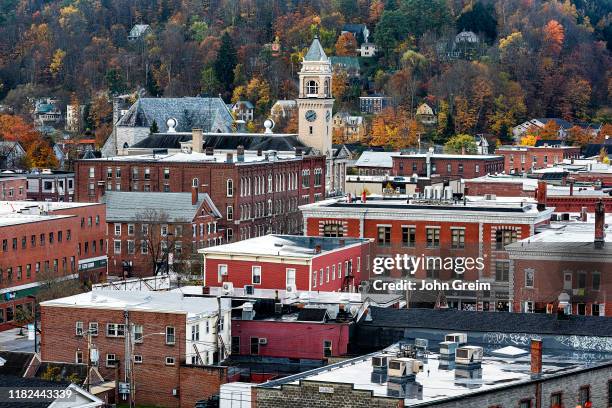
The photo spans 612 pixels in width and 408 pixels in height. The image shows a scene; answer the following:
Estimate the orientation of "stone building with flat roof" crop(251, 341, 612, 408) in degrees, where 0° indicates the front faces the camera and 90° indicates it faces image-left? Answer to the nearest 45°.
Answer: approximately 45°
